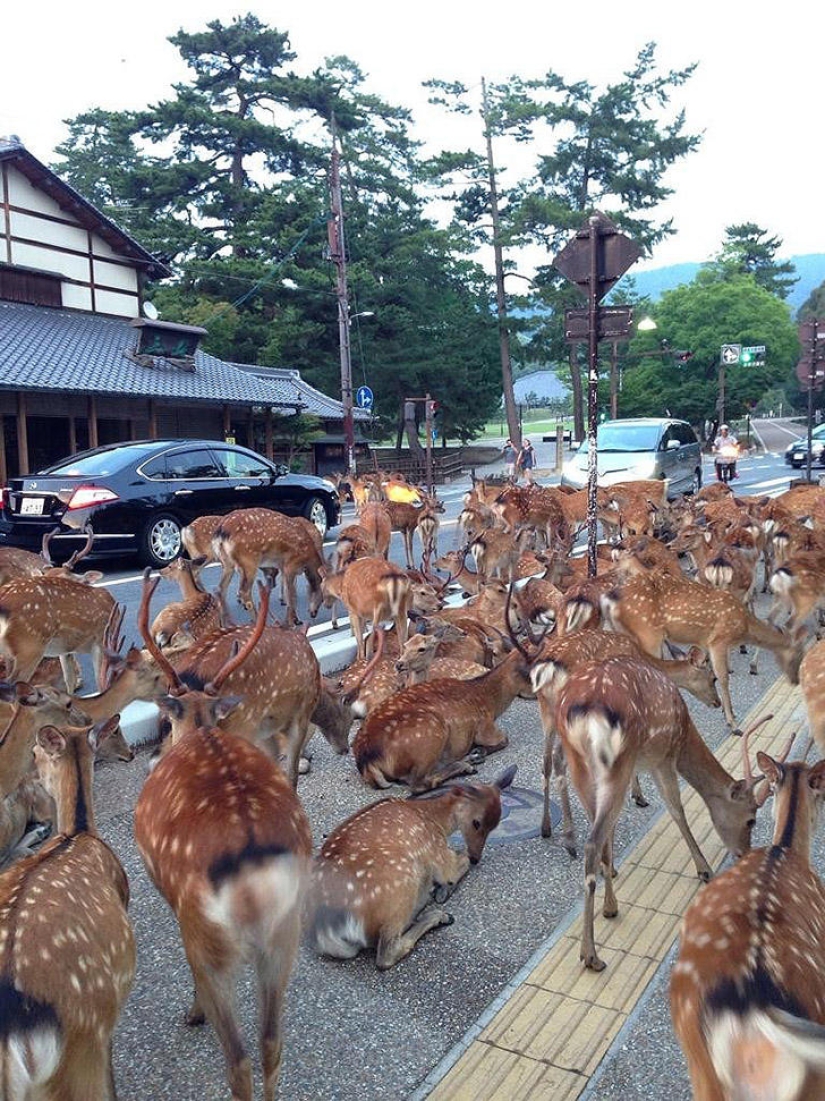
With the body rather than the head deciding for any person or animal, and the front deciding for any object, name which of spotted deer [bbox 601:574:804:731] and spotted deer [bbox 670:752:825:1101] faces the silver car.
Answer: spotted deer [bbox 670:752:825:1101]

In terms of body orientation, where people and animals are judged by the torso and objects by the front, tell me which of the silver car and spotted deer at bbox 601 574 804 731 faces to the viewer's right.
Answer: the spotted deer

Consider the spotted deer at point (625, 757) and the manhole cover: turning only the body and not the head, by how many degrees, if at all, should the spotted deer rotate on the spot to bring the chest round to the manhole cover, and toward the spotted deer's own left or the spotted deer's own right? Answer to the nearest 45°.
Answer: approximately 90° to the spotted deer's own left

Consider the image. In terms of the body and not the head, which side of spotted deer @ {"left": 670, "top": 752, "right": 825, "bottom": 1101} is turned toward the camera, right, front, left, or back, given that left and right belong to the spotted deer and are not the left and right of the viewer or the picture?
back

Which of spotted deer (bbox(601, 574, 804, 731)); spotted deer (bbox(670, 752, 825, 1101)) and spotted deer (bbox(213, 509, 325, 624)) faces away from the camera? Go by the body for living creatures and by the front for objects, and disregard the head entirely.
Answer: spotted deer (bbox(670, 752, 825, 1101))

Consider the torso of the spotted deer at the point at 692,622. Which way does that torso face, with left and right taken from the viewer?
facing to the right of the viewer

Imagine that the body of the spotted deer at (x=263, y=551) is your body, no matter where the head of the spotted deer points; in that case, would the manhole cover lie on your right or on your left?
on your right

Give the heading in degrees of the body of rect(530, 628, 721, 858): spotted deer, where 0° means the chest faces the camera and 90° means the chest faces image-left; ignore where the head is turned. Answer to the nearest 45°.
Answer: approximately 225°

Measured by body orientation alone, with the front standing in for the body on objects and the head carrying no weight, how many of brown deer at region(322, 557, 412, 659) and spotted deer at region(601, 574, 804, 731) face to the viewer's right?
1

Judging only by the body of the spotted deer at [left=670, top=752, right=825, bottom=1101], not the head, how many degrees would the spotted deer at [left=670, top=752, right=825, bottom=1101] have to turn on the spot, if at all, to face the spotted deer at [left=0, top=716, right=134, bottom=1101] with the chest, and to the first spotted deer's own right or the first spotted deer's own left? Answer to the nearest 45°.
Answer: approximately 90° to the first spotted deer's own left

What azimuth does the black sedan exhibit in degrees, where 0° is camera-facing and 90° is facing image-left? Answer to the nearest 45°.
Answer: approximately 225°

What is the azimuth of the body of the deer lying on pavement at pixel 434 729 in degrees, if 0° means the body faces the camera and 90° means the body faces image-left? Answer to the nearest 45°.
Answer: approximately 225°

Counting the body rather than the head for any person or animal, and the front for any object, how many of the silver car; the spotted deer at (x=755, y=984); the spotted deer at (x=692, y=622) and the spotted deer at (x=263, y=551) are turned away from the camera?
1

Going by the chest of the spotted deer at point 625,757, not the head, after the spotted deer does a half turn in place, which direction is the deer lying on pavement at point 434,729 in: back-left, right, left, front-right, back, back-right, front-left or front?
right

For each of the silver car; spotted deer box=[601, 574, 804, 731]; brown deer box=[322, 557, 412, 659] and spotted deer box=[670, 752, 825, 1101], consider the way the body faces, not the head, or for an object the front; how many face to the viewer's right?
1

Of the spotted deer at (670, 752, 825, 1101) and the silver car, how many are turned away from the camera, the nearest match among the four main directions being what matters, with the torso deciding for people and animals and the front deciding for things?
1
